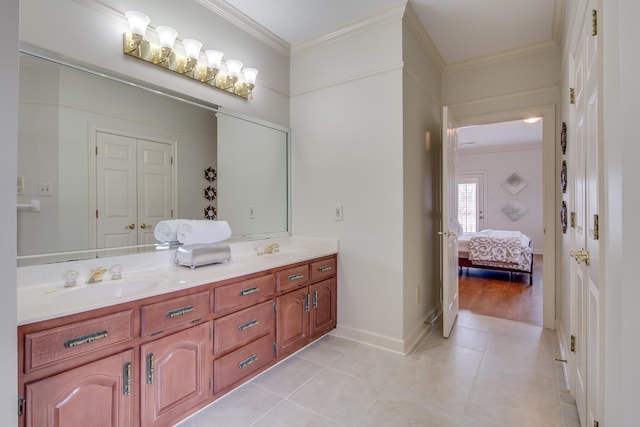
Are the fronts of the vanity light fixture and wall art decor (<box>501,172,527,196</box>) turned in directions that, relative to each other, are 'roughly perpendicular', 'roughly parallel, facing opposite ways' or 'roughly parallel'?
roughly perpendicular

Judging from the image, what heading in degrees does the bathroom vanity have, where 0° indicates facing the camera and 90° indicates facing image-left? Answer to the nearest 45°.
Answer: approximately 315°

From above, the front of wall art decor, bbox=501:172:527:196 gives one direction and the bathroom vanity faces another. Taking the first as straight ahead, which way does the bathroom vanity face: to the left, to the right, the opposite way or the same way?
to the left

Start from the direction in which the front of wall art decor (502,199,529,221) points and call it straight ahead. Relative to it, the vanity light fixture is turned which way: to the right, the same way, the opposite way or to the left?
to the left

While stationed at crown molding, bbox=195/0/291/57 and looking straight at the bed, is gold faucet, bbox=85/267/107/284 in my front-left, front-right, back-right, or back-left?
back-right

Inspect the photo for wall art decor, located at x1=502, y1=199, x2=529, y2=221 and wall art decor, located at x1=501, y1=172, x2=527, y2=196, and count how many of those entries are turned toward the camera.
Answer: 2

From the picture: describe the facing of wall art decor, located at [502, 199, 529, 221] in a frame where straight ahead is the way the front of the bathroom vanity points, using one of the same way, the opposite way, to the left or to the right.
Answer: to the right

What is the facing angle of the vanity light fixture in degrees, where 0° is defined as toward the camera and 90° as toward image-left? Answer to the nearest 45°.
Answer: approximately 315°

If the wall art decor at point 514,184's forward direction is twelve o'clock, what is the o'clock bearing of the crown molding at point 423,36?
The crown molding is roughly at 12 o'clock from the wall art decor.

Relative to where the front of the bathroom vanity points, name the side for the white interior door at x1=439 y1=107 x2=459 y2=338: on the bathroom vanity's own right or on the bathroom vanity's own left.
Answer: on the bathroom vanity's own left

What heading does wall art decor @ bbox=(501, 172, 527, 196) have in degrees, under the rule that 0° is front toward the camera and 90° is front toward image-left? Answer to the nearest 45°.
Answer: approximately 0°

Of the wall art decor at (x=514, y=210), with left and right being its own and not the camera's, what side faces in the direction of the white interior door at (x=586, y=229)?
front

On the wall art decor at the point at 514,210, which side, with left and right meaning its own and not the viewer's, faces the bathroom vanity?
front
